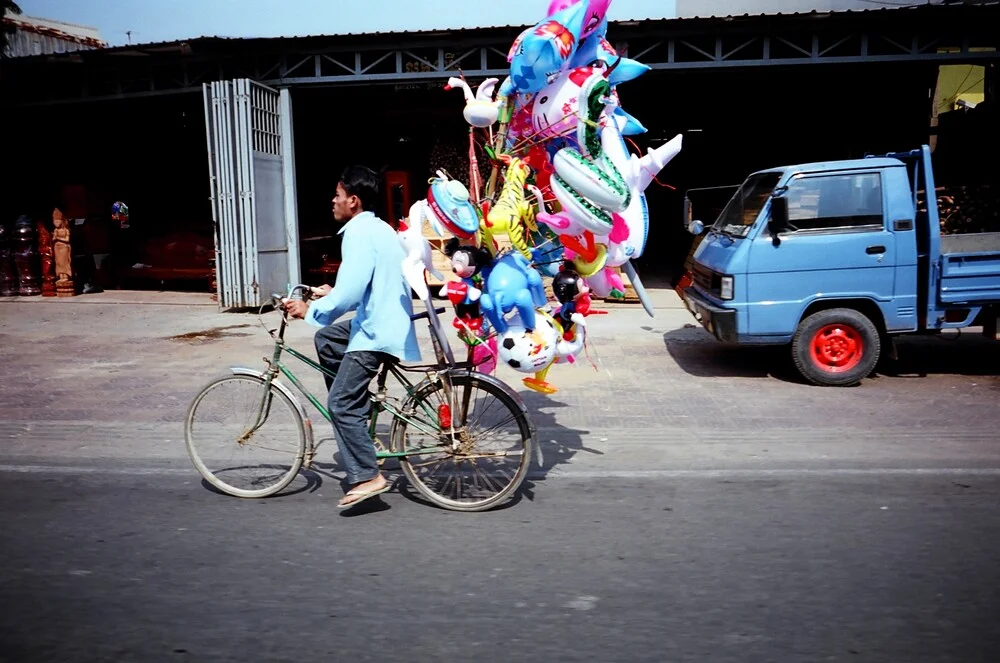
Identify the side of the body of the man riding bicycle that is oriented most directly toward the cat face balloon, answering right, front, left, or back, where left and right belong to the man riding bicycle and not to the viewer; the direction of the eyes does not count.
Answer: back

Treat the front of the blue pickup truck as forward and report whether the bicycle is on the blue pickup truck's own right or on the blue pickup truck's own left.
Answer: on the blue pickup truck's own left

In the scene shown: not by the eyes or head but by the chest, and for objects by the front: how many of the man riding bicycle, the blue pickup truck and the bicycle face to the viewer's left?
3

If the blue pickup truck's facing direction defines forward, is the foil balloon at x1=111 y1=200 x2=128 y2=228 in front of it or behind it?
in front

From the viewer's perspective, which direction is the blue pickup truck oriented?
to the viewer's left

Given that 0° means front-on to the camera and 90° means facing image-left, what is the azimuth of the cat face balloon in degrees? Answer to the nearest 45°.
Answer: approximately 45°

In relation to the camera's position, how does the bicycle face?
facing to the left of the viewer

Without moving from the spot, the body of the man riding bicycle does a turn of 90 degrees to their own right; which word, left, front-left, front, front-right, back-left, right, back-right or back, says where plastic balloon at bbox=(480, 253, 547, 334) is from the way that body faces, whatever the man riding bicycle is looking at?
right

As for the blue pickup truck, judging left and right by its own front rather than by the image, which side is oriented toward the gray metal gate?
front

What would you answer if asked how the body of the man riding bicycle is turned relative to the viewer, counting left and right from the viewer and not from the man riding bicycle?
facing to the left of the viewer

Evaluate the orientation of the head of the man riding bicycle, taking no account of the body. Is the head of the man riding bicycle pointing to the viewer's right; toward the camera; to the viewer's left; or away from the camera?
to the viewer's left
